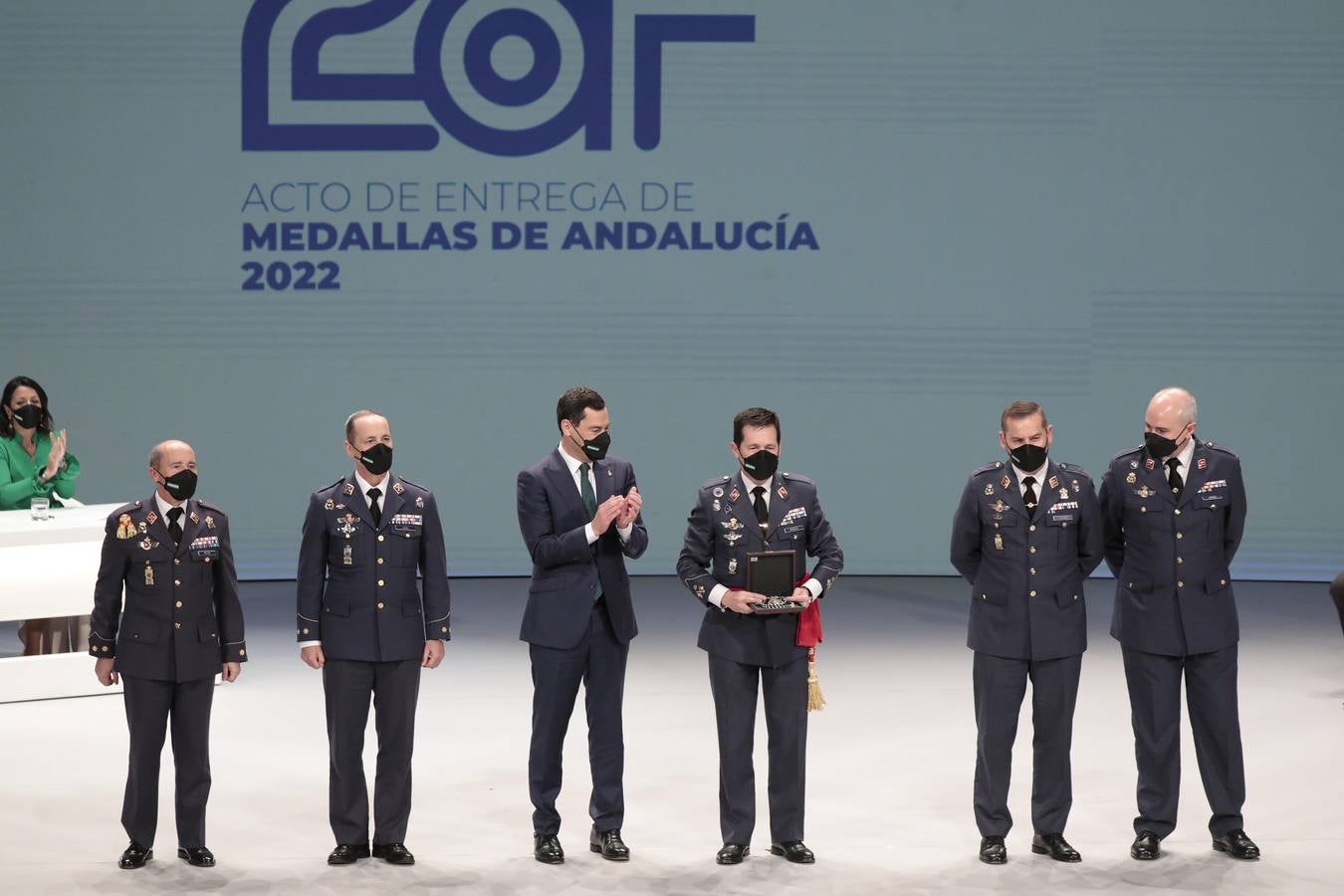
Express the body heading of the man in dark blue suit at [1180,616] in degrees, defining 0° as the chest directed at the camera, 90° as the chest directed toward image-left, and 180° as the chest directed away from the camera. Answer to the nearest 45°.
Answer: approximately 0°

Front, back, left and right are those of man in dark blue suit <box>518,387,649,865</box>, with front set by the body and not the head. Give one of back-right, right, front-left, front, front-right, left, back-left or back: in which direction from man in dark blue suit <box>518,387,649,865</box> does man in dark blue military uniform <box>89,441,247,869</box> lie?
back-right

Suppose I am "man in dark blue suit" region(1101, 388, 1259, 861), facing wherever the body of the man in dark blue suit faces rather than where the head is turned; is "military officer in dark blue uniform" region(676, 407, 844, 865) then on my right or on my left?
on my right

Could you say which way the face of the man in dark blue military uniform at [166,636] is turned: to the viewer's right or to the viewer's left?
to the viewer's right

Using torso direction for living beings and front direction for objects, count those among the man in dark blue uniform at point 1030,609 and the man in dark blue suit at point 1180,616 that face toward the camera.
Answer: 2

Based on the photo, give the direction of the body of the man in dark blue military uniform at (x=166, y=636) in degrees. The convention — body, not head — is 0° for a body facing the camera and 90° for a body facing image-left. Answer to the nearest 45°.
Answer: approximately 0°

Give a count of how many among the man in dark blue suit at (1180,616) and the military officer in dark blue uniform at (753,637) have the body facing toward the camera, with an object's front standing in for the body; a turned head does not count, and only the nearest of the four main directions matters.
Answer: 2

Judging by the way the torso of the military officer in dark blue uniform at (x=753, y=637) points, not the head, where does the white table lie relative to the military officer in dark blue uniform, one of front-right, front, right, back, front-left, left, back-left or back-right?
back-right

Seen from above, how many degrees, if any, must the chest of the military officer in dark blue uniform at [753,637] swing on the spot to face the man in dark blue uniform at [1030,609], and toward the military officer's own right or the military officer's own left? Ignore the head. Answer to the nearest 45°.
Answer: approximately 90° to the military officer's own left

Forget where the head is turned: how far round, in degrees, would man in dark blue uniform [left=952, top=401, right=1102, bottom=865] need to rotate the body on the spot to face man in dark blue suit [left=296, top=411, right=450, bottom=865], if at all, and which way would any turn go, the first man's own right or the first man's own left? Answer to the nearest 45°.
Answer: approximately 90° to the first man's own right

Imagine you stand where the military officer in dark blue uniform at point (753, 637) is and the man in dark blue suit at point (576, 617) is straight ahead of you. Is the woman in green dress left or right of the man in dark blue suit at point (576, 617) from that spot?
right
